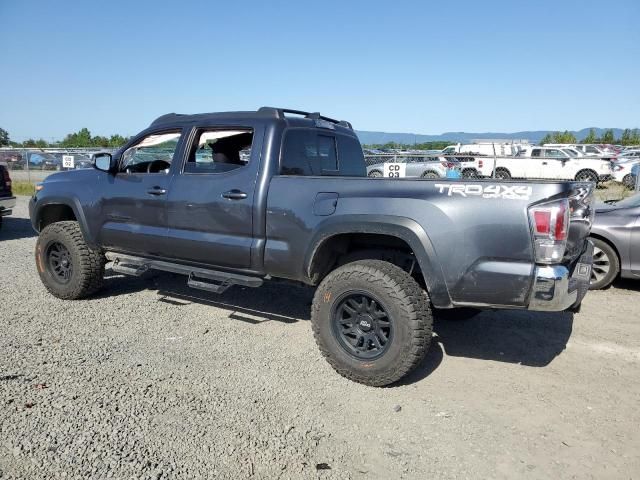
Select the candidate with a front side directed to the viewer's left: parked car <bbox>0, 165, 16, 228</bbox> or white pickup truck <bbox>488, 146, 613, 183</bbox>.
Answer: the parked car

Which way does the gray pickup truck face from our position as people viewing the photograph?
facing away from the viewer and to the left of the viewer

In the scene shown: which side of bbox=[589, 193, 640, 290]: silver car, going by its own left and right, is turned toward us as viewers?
left

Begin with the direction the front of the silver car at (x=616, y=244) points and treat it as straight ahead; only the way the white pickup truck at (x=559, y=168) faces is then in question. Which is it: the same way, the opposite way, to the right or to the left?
the opposite way

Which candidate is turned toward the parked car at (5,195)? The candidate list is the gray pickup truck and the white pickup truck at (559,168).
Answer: the gray pickup truck

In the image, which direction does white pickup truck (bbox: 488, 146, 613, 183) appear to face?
to the viewer's right

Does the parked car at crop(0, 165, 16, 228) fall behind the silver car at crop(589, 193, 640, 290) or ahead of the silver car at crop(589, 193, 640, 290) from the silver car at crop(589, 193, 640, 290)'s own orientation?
ahead

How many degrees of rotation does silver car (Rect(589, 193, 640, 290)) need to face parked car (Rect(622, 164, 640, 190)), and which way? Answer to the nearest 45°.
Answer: approximately 90° to its right
